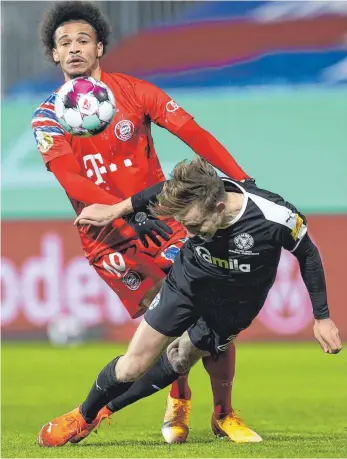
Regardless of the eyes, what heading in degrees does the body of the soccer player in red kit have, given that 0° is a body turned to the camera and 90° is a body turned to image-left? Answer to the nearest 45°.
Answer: approximately 0°

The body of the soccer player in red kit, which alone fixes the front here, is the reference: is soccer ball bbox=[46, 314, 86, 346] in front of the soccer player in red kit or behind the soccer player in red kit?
behind
